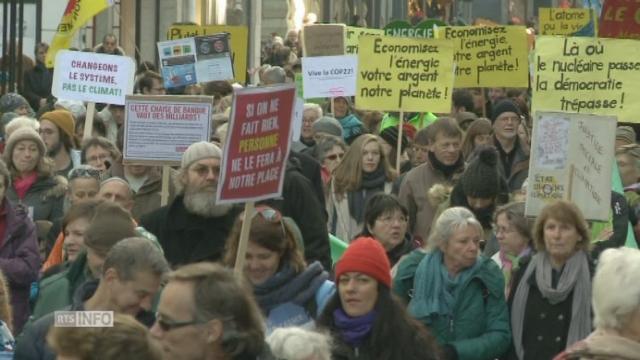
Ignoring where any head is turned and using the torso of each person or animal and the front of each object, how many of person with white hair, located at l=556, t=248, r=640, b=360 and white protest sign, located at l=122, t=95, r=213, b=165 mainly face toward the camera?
1

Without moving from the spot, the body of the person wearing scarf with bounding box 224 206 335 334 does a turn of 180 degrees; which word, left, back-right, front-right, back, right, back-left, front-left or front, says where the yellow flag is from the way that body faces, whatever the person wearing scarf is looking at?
front-left

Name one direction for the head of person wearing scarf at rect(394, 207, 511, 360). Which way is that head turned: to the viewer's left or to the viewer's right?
to the viewer's right

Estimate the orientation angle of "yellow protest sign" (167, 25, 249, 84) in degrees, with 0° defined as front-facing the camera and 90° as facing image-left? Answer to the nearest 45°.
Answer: approximately 0°

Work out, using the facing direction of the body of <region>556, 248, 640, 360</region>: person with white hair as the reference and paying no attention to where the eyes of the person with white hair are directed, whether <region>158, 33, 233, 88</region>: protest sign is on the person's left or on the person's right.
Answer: on the person's left

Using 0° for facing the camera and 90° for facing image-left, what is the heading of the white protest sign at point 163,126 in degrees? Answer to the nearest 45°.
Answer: approximately 0°

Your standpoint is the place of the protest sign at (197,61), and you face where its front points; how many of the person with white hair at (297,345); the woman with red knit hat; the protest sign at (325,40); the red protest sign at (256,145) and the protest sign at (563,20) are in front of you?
3

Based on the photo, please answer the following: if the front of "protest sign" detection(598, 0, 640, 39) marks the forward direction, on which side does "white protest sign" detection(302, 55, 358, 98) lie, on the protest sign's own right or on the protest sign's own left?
on the protest sign's own right

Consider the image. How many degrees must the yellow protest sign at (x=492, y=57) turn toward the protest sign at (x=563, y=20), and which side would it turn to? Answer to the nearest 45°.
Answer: approximately 180°
